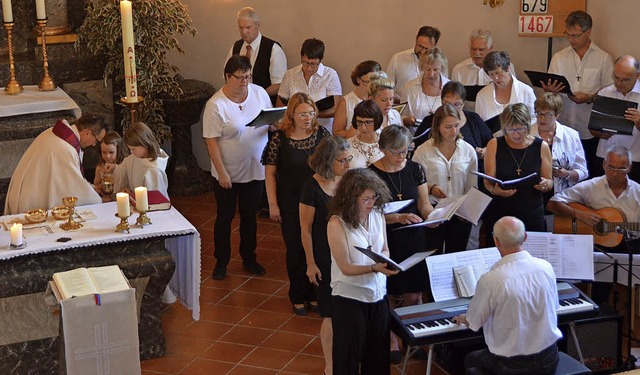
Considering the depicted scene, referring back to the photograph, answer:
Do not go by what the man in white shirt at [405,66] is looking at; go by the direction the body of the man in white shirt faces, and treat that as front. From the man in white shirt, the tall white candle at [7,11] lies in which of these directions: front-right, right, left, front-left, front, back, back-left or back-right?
back-right

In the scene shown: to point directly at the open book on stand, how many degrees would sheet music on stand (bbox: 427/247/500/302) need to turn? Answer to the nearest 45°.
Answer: approximately 45° to its right

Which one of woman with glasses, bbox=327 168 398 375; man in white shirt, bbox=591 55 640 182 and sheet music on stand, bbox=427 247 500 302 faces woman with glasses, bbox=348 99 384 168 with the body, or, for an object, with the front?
the man in white shirt

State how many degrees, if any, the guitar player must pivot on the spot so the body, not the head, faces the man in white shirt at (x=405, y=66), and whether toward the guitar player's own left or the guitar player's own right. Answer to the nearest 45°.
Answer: approximately 135° to the guitar player's own right

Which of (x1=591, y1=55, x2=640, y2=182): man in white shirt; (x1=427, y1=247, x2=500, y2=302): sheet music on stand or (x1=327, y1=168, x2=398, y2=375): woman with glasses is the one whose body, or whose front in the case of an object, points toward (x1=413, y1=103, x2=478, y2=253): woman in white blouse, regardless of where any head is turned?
the man in white shirt

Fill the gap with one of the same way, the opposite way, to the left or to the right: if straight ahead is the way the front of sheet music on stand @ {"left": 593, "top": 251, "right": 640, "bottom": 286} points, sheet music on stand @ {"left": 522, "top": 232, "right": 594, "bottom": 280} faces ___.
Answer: the opposite way

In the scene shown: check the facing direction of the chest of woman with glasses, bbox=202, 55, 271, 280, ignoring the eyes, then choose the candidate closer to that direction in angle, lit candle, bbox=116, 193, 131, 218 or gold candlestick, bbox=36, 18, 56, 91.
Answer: the lit candle

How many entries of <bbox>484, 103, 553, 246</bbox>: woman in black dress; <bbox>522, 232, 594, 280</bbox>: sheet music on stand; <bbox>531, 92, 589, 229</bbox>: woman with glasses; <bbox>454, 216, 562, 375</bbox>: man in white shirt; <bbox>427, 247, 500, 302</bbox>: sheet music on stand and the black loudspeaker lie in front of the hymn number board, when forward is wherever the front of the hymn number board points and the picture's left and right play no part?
6

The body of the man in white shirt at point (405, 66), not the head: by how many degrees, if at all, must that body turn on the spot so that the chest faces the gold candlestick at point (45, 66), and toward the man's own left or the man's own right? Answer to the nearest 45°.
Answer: approximately 135° to the man's own right

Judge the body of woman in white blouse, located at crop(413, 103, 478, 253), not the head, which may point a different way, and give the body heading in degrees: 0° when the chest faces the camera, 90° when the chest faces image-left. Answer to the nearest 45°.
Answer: approximately 0°
